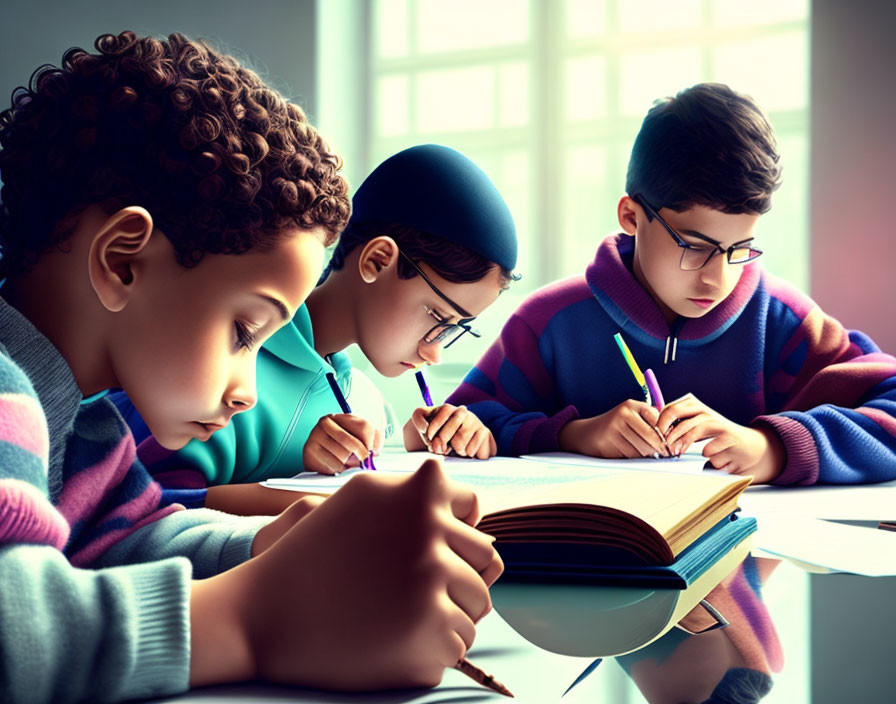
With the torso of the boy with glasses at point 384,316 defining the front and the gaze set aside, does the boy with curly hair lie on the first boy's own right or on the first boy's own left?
on the first boy's own right

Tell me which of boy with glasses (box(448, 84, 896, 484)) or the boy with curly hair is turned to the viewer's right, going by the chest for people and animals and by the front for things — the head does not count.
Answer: the boy with curly hair

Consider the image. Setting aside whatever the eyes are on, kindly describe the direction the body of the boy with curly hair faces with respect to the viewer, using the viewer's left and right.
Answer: facing to the right of the viewer

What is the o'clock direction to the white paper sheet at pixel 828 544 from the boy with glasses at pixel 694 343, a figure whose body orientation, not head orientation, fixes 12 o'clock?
The white paper sheet is roughly at 12 o'clock from the boy with glasses.

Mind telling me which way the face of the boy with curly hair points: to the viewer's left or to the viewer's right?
to the viewer's right

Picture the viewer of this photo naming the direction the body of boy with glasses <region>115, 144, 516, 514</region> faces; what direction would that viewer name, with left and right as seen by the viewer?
facing the viewer and to the right of the viewer

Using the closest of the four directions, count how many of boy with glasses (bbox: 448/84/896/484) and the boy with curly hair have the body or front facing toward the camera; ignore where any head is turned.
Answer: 1

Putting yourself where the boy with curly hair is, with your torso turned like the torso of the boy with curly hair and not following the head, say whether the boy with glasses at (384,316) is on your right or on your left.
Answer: on your left

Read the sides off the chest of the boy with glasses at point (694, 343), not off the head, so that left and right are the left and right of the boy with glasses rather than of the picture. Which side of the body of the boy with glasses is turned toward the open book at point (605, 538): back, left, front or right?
front

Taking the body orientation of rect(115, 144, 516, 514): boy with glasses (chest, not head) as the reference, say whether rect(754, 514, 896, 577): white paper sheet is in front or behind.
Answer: in front

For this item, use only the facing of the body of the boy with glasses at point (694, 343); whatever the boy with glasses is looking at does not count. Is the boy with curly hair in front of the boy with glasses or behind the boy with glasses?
in front
